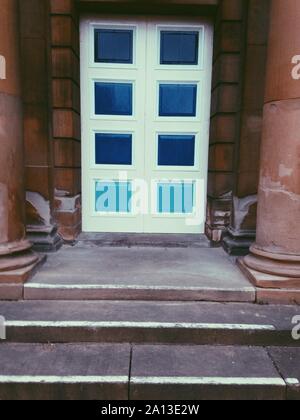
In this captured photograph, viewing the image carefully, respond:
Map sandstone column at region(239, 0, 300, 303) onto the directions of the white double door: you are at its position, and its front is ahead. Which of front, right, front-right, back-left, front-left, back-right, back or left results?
front-left

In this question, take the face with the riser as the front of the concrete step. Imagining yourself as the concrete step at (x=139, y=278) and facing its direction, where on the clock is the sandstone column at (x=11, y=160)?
The sandstone column is roughly at 3 o'clock from the concrete step.

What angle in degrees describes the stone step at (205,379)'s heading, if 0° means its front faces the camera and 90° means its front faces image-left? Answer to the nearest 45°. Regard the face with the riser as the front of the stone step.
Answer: approximately 0°

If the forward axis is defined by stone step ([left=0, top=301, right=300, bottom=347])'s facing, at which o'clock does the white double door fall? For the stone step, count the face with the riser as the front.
The white double door is roughly at 6 o'clock from the stone step.

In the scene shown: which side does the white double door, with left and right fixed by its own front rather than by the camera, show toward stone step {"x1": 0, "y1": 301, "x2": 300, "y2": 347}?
front

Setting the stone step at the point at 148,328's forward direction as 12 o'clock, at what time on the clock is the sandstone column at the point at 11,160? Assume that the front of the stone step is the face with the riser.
The sandstone column is roughly at 4 o'clock from the stone step.

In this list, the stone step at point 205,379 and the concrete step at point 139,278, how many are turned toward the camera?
2

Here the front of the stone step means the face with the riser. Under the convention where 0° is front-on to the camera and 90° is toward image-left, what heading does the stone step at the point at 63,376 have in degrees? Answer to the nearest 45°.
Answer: approximately 0°

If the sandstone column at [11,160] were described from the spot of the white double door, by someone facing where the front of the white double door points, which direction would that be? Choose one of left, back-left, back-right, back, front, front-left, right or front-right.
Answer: front-right
